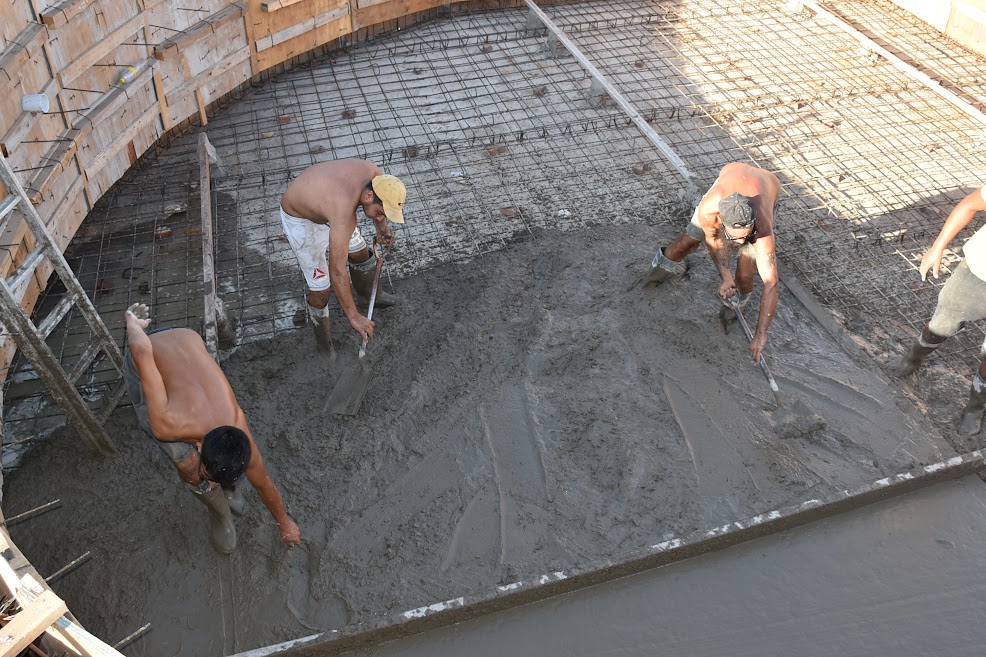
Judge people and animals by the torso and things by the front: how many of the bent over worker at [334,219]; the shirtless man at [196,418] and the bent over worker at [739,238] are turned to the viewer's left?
0

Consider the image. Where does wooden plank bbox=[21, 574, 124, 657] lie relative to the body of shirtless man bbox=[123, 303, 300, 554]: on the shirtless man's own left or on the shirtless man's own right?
on the shirtless man's own right

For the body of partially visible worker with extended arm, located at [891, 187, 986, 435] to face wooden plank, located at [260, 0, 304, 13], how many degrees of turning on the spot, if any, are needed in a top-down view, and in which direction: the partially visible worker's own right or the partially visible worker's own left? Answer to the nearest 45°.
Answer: approximately 45° to the partially visible worker's own right

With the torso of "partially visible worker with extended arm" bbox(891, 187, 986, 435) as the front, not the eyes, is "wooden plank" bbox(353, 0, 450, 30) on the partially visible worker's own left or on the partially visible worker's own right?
on the partially visible worker's own right

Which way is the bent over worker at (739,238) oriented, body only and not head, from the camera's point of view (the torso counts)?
toward the camera

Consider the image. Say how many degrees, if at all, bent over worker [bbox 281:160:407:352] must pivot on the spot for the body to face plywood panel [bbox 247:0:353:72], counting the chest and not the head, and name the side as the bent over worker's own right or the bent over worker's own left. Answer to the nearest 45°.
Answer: approximately 135° to the bent over worker's own left

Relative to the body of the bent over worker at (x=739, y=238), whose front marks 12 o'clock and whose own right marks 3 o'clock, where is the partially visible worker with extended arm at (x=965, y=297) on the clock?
the partially visible worker with extended arm at (x=965, y=297) is roughly at 9 o'clock from the bent over worker at (x=739, y=238).

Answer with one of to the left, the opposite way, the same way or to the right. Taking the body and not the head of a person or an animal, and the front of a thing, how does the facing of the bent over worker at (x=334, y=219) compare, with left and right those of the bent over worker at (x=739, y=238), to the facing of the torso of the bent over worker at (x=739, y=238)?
to the left

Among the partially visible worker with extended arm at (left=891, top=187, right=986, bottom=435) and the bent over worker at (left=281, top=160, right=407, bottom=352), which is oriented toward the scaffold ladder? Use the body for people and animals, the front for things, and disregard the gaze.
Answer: the partially visible worker with extended arm at (left=891, top=187, right=986, bottom=435)

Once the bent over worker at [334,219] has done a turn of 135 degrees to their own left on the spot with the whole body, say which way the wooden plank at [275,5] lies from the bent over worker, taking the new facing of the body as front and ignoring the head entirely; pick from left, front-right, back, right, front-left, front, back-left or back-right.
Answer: front

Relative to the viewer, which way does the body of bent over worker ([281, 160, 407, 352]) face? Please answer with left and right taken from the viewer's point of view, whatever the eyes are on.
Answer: facing the viewer and to the right of the viewer

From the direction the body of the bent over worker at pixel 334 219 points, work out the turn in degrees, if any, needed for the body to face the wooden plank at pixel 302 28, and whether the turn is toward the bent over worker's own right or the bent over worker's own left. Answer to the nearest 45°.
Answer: approximately 135° to the bent over worker's own left

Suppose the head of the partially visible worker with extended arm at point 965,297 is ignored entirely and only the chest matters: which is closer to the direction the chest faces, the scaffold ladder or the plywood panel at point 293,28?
the scaffold ladder

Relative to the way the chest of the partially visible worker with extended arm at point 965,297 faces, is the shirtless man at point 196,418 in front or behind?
in front

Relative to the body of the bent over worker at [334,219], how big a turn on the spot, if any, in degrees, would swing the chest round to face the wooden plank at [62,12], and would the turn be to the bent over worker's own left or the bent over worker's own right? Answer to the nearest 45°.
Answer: approximately 180°

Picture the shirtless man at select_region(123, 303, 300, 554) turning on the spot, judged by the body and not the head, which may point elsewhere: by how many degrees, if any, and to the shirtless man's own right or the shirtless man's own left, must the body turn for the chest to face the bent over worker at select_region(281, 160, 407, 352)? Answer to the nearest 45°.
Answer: approximately 90° to the shirtless man's own left
